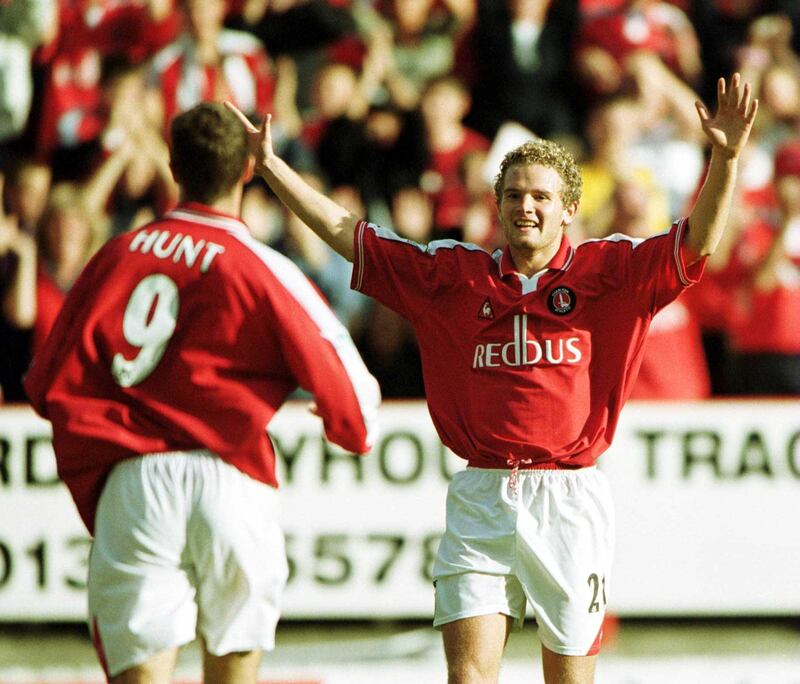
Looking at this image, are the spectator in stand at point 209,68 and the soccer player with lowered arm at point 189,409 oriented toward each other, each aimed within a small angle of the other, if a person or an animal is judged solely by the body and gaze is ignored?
yes

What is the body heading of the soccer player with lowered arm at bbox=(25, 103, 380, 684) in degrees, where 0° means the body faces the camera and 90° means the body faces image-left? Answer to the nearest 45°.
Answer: approximately 180°

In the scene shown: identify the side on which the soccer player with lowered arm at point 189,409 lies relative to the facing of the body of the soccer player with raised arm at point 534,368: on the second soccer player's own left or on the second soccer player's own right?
on the second soccer player's own right

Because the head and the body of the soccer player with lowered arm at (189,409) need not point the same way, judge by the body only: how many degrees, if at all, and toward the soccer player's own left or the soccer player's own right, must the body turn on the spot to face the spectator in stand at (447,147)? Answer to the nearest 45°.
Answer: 0° — they already face them

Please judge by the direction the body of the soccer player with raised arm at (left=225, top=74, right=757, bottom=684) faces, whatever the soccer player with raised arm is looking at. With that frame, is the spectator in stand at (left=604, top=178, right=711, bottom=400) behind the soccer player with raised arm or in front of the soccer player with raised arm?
behind

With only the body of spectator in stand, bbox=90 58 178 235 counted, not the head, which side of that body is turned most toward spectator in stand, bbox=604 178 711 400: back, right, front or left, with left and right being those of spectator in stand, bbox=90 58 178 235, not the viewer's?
left
